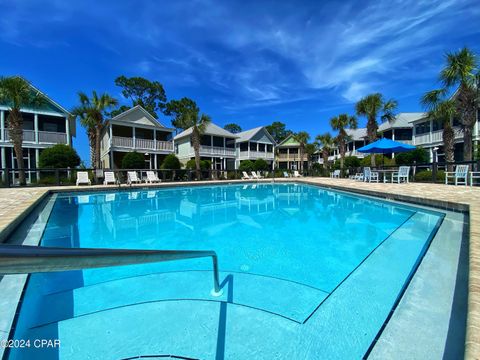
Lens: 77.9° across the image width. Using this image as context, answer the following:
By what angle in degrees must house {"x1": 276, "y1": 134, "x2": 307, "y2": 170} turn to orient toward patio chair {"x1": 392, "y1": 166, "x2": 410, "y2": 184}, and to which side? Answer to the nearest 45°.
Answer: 0° — it already faces it

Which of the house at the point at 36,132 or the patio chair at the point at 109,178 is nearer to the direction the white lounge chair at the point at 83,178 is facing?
the patio chair

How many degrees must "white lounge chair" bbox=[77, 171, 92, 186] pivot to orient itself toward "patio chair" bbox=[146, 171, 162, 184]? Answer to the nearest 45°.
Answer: approximately 45° to its left

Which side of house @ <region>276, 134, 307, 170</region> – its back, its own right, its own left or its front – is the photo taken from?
front

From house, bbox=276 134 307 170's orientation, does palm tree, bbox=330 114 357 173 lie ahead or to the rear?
ahead

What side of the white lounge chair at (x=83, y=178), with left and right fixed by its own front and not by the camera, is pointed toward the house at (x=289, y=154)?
left

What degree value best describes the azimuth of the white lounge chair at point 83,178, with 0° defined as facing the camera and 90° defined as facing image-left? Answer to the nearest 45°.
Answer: approximately 315°

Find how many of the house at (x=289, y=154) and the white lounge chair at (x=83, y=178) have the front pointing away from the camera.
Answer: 0

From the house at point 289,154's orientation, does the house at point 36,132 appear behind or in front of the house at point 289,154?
in front

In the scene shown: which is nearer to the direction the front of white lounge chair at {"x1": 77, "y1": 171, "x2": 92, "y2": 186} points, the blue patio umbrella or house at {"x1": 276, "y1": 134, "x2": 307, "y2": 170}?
the blue patio umbrella
